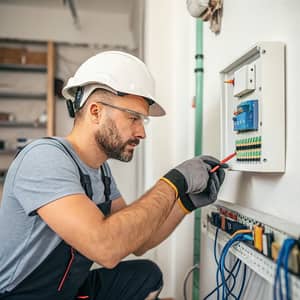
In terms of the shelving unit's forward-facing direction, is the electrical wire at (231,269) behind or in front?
in front

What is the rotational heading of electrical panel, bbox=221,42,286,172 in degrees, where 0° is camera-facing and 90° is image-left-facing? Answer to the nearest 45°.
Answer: approximately 45°

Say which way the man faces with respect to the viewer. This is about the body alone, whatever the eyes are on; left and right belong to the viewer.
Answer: facing to the right of the viewer

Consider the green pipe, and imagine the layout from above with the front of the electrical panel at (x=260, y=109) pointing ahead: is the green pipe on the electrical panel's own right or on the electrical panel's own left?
on the electrical panel's own right

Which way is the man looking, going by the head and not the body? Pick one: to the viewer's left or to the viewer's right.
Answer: to the viewer's right

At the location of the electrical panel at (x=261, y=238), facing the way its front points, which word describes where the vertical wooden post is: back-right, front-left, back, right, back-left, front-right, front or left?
right

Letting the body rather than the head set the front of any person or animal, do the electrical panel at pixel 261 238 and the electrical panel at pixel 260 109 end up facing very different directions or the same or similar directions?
same or similar directions

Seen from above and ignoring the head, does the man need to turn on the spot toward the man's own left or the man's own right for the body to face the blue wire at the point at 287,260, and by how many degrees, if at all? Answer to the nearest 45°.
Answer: approximately 45° to the man's own right

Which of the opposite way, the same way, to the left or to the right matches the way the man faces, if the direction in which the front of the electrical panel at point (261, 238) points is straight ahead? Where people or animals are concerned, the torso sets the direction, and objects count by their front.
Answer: the opposite way

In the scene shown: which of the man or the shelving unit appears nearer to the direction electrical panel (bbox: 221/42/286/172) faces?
the man

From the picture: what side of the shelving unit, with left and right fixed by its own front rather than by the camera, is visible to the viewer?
front

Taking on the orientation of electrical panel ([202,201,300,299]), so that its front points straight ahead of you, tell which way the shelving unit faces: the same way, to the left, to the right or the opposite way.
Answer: to the left

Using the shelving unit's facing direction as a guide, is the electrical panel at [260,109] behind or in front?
in front

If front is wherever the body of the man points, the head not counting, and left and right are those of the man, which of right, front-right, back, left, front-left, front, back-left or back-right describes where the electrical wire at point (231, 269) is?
front

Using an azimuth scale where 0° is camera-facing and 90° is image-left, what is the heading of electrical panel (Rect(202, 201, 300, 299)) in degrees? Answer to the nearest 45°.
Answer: approximately 45°

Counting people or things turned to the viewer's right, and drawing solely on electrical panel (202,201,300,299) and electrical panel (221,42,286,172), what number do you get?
0
